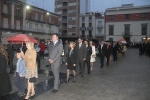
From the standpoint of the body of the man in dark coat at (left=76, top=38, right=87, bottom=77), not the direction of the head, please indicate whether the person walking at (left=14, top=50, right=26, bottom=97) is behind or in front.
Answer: in front

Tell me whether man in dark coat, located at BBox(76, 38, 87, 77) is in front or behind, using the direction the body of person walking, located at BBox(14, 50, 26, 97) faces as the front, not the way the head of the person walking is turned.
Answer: behind

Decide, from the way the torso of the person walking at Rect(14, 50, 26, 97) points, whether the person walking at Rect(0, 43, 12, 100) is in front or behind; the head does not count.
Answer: in front
